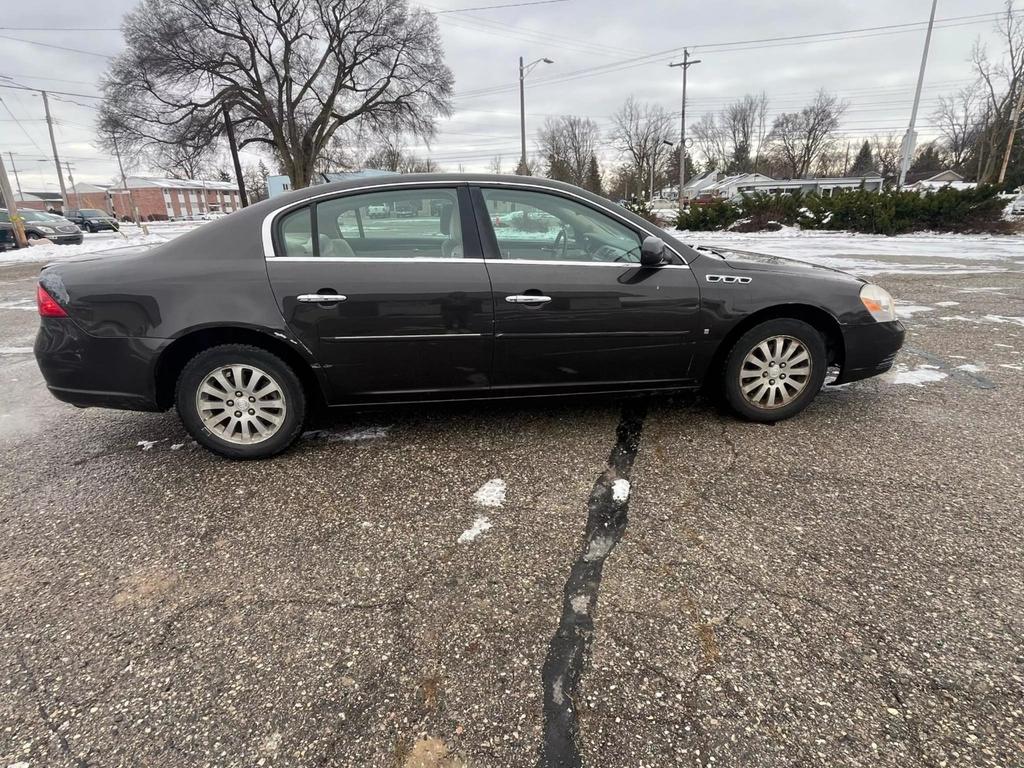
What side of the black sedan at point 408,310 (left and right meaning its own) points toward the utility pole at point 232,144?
left

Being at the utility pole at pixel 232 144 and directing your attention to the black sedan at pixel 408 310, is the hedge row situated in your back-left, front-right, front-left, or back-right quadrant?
front-left

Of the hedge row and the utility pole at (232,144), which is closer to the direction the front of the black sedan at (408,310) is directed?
the hedge row

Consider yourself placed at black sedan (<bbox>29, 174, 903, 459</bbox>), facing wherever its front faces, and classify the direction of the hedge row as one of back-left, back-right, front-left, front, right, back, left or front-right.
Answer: front-left

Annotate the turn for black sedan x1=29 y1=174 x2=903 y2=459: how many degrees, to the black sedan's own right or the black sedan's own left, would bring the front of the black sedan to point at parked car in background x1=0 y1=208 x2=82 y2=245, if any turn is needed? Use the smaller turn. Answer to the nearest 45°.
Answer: approximately 135° to the black sedan's own left

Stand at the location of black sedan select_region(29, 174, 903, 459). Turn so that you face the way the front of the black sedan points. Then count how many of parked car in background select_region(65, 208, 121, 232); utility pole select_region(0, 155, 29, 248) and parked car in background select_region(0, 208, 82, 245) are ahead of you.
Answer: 0

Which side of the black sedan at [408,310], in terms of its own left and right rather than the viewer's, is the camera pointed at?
right

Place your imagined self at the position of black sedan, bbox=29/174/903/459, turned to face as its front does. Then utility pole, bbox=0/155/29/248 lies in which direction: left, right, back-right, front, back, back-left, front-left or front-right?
back-left

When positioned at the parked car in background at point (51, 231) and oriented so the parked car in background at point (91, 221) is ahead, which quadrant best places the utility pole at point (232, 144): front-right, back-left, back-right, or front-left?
front-right

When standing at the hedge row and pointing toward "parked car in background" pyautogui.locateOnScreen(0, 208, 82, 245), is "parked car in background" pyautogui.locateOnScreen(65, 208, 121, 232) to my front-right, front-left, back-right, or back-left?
front-right

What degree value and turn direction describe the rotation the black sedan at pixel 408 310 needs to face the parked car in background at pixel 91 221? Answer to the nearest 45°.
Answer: approximately 135° to its left
